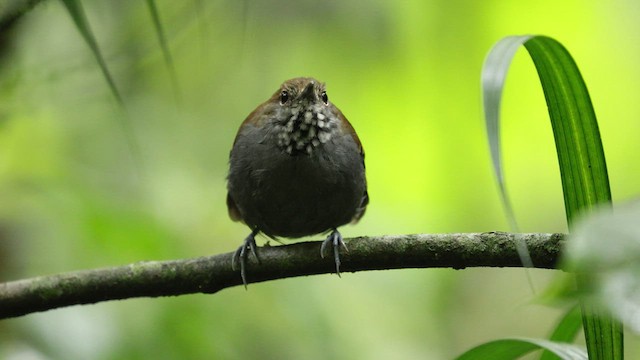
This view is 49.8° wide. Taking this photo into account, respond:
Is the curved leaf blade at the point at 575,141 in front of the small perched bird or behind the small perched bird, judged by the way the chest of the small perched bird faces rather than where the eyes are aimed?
in front

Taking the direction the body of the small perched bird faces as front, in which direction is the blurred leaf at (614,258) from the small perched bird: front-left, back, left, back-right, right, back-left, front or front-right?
front

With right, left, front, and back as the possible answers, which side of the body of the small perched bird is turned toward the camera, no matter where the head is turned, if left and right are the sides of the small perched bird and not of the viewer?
front
